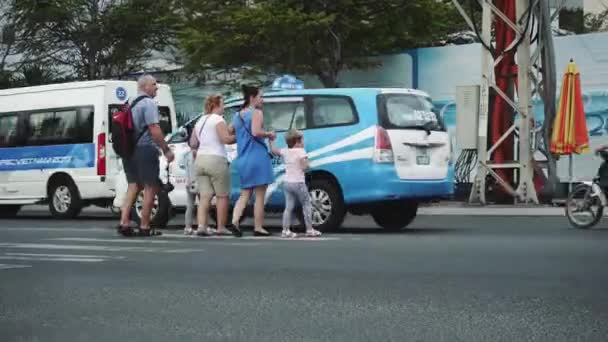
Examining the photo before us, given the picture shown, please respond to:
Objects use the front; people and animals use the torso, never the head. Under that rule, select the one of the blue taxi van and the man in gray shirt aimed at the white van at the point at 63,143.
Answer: the blue taxi van

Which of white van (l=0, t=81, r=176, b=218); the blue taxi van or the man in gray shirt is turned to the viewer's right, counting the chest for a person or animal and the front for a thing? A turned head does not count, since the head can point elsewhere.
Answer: the man in gray shirt

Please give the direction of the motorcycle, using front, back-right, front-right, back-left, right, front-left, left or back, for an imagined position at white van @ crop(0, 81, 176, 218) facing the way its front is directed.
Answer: back

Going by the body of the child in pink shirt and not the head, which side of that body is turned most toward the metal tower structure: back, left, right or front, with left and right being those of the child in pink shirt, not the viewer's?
front

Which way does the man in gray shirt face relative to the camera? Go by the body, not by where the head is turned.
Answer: to the viewer's right

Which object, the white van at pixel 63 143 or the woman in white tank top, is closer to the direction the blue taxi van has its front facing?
the white van

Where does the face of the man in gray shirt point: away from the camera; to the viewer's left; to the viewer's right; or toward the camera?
to the viewer's right

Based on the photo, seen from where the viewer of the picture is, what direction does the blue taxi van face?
facing away from the viewer and to the left of the viewer

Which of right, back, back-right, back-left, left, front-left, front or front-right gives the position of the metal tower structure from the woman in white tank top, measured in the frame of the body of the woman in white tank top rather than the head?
front
